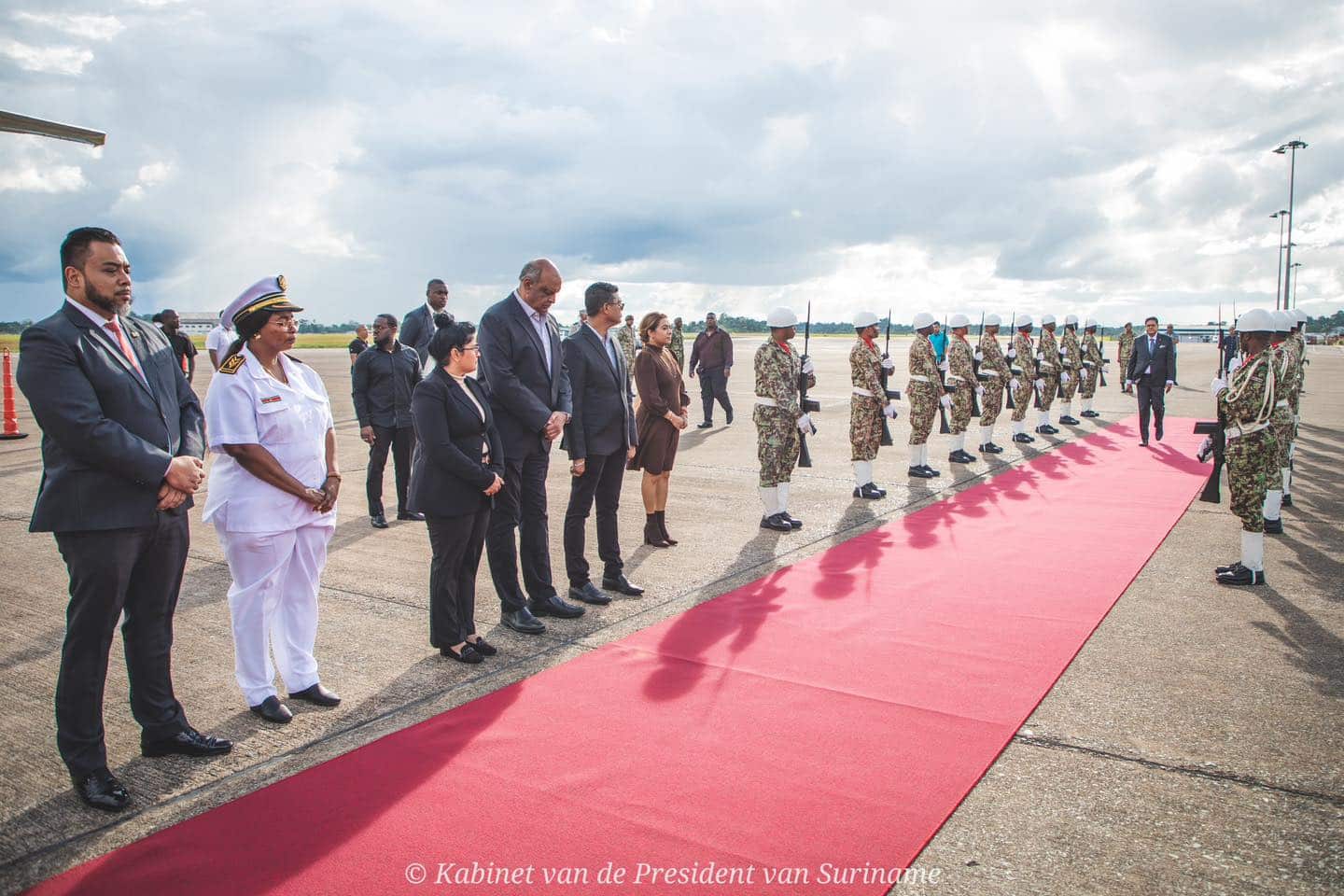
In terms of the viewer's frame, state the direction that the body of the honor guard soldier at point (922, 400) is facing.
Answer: to the viewer's right

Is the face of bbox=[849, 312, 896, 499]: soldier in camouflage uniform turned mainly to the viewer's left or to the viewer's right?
to the viewer's right

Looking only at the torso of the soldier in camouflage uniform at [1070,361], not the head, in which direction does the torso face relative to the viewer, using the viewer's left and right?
facing to the right of the viewer

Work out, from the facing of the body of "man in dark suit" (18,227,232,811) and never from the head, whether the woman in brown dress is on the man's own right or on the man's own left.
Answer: on the man's own left

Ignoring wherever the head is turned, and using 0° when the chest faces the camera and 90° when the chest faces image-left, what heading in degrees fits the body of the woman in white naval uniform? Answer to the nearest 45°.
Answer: approximately 315°

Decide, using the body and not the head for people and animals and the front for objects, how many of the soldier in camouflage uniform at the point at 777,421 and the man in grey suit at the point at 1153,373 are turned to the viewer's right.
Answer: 1

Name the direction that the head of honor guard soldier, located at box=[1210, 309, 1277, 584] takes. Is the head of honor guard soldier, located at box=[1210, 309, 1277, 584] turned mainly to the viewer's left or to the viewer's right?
to the viewer's left

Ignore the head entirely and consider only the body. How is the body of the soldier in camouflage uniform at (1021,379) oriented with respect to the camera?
to the viewer's right

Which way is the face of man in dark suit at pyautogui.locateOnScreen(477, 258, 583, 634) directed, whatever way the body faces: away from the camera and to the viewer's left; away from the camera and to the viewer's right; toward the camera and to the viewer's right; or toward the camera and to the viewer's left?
toward the camera and to the viewer's right

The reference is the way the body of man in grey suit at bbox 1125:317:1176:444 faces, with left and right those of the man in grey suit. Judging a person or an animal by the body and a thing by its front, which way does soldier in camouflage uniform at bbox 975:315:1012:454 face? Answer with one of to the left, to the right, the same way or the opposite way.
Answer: to the left

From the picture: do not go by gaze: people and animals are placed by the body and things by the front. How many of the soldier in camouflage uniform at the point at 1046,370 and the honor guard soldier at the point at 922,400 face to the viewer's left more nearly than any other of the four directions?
0

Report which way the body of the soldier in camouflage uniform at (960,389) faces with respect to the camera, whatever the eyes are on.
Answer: to the viewer's right
